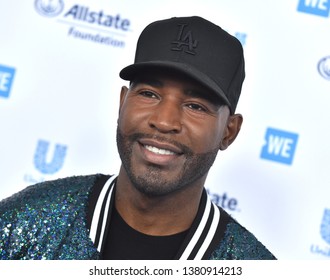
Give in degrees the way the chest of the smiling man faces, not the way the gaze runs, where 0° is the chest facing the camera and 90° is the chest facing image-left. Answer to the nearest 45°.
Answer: approximately 0°
